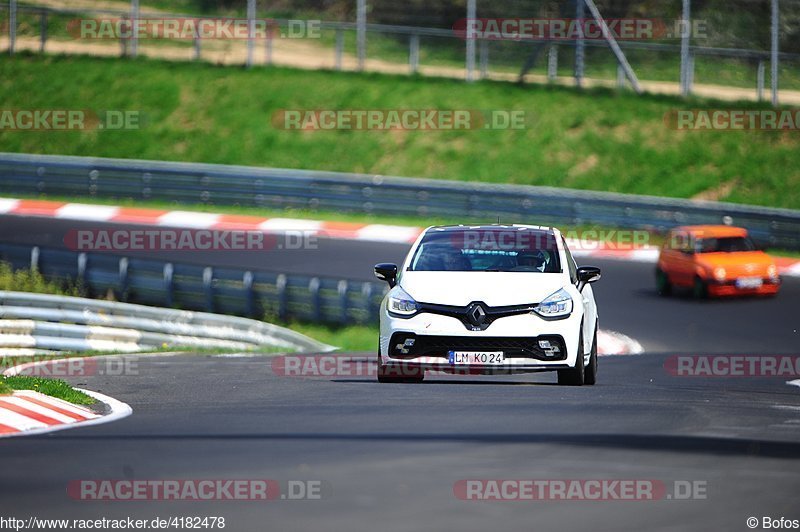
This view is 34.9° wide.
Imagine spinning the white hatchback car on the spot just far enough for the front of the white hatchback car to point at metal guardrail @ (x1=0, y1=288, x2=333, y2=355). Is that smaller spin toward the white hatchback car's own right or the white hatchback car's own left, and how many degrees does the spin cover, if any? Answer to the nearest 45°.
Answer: approximately 135° to the white hatchback car's own right

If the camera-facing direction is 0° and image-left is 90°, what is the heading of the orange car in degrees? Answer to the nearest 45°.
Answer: approximately 315°

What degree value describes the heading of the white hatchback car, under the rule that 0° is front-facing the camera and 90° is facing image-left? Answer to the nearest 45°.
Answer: approximately 0°

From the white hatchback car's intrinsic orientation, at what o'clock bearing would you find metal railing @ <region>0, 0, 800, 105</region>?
The metal railing is roughly at 6 o'clock from the white hatchback car.

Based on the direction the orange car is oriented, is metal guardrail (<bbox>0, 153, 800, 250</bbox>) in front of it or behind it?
behind

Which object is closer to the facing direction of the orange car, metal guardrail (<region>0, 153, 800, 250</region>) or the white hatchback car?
the white hatchback car

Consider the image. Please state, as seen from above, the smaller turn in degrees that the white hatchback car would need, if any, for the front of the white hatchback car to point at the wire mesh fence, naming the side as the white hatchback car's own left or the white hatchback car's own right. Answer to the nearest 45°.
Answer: approximately 180°

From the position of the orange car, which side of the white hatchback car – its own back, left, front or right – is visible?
back

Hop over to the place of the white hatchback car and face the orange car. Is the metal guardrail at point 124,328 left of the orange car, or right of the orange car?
left

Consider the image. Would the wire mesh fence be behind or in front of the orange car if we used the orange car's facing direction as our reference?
behind

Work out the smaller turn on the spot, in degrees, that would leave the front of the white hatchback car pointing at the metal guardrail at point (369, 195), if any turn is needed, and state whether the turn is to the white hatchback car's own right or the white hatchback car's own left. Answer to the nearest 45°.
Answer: approximately 180°
